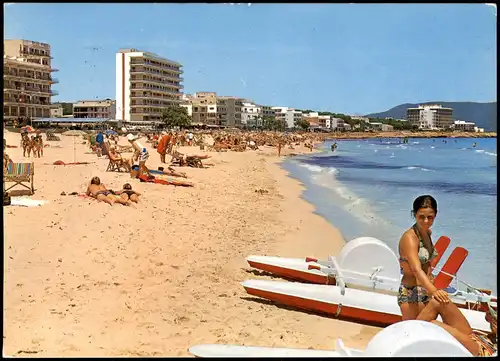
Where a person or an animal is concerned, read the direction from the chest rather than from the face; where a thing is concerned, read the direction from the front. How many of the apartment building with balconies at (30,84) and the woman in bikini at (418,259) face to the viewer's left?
0

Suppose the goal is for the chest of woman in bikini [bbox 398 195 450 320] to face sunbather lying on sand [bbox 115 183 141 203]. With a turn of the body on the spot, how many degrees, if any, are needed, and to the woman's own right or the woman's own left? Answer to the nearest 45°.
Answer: approximately 180°

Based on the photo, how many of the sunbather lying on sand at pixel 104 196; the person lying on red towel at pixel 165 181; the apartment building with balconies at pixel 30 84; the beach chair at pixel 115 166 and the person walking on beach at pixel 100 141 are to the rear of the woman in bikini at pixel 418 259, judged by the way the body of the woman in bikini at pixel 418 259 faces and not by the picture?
5

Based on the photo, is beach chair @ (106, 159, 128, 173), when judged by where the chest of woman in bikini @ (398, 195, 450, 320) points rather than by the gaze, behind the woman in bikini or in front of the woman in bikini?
behind

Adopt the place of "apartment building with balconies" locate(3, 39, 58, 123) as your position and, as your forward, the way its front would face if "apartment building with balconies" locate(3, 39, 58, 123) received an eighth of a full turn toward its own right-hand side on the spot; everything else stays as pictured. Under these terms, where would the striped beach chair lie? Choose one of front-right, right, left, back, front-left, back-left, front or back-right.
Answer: front

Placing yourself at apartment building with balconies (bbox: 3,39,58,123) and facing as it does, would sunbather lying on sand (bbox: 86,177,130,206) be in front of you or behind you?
in front

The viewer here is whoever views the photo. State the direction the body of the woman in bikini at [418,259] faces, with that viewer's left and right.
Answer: facing the viewer and to the right of the viewer

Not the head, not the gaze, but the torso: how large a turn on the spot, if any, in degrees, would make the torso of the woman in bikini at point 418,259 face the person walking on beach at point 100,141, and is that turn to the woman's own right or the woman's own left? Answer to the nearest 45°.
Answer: approximately 180°

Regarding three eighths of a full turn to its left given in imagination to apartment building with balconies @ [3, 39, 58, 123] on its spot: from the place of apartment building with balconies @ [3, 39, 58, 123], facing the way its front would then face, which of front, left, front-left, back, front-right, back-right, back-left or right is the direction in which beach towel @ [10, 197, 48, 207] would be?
back
